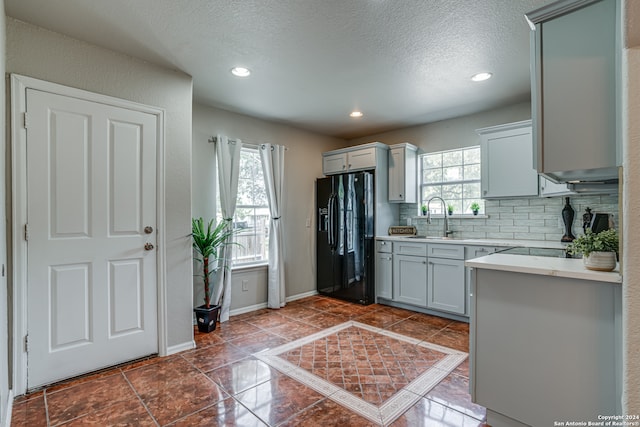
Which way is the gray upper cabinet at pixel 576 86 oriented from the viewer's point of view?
to the viewer's left

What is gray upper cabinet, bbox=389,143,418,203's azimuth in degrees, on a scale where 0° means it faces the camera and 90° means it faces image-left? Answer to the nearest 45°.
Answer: approximately 45°

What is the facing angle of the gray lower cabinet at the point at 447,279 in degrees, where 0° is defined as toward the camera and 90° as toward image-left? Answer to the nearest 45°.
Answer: approximately 45°

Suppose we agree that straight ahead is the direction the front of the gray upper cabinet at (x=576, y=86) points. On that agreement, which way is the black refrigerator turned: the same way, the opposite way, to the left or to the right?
to the left

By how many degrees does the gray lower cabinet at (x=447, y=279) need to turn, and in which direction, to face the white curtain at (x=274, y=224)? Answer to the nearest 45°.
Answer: approximately 45° to its right

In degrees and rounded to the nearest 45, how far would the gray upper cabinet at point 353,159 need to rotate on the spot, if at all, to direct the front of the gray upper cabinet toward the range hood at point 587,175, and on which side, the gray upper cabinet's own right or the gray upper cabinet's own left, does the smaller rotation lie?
approximately 90° to the gray upper cabinet's own left

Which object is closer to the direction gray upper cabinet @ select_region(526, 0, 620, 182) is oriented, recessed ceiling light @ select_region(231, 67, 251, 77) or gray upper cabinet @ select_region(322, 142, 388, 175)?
the recessed ceiling light
